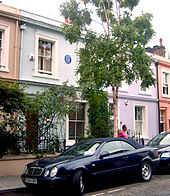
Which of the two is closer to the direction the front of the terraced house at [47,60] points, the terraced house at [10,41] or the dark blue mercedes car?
the dark blue mercedes car

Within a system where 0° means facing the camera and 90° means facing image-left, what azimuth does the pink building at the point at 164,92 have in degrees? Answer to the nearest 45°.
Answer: approximately 315°

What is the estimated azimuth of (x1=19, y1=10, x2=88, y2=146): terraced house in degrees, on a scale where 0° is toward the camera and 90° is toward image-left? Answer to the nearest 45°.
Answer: approximately 315°

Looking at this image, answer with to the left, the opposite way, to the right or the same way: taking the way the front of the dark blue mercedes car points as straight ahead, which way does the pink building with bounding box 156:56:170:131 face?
to the left

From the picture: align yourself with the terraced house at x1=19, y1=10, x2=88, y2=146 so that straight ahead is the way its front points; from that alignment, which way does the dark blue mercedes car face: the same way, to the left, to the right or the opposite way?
to the right

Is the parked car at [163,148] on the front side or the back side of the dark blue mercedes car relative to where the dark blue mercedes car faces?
on the back side

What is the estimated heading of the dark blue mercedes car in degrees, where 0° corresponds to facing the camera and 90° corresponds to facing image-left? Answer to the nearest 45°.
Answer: approximately 45°

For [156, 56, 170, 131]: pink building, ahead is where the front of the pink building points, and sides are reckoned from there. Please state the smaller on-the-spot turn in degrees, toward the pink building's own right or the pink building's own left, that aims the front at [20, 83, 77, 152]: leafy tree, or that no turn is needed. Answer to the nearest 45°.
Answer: approximately 45° to the pink building's own right

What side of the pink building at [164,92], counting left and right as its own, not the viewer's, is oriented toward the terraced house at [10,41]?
right
